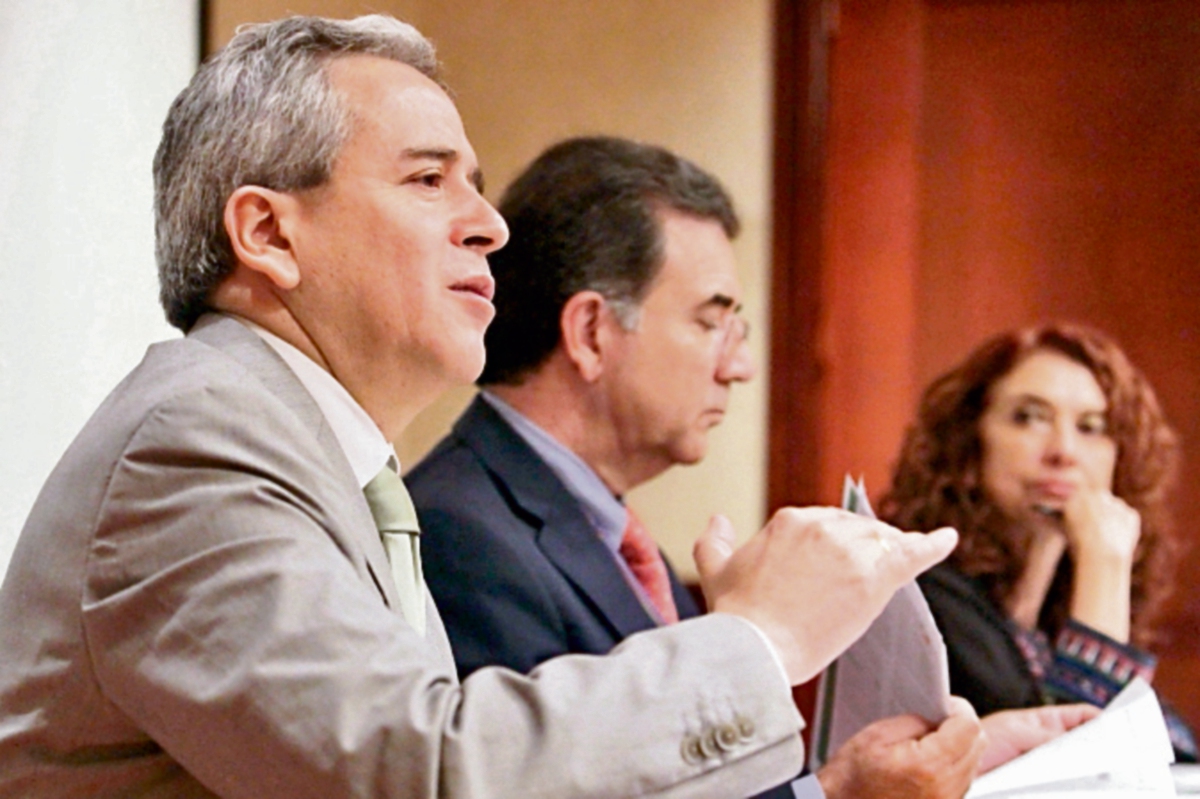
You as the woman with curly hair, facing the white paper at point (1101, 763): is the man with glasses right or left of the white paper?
right

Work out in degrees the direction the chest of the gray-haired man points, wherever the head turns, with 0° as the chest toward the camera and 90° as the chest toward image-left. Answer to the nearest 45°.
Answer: approximately 270°

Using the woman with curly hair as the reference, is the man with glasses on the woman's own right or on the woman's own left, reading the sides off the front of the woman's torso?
on the woman's own right

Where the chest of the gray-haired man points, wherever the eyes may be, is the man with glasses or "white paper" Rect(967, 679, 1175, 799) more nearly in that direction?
the white paper

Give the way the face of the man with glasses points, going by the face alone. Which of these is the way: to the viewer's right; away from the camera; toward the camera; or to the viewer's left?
to the viewer's right

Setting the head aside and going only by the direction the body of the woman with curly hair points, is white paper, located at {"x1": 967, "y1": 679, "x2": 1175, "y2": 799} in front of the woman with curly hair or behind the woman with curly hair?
in front

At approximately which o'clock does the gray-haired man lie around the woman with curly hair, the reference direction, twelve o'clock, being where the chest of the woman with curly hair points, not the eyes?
The gray-haired man is roughly at 2 o'clock from the woman with curly hair.

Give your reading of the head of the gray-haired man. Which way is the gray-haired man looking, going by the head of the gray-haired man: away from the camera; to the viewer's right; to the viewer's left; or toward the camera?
to the viewer's right
